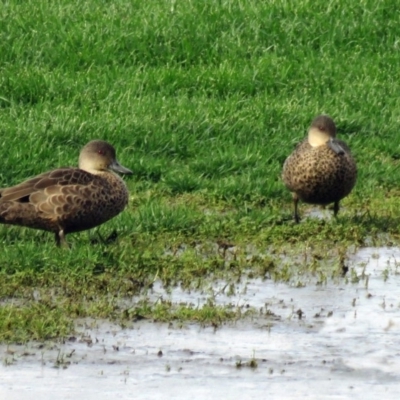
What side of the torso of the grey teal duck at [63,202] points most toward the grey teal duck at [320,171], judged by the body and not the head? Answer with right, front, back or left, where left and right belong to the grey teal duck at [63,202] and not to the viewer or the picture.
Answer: front

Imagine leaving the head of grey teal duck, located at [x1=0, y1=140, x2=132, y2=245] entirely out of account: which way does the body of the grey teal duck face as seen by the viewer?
to the viewer's right
